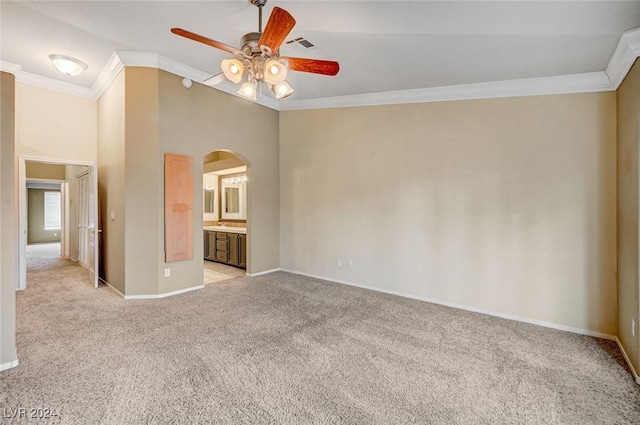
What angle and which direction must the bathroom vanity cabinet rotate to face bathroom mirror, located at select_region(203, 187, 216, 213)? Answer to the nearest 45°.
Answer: approximately 135° to its right

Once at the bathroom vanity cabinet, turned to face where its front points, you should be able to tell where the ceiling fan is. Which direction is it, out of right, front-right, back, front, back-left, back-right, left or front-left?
front-left

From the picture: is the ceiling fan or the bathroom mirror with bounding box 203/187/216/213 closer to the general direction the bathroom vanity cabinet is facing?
the ceiling fan

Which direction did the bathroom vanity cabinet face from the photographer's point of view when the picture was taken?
facing the viewer and to the left of the viewer
